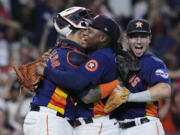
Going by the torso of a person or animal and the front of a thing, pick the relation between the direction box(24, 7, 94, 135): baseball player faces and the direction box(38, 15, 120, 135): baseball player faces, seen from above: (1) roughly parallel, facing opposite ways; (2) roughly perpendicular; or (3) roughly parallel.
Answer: roughly parallel, facing opposite ways

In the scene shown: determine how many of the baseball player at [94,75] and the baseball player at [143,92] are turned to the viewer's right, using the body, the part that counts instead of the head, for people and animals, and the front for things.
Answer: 0

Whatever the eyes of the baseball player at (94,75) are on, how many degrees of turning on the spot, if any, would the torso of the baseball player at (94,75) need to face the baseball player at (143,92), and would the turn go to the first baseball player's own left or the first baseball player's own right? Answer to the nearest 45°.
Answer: approximately 180°

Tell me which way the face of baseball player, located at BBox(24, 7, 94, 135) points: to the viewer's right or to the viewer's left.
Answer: to the viewer's right

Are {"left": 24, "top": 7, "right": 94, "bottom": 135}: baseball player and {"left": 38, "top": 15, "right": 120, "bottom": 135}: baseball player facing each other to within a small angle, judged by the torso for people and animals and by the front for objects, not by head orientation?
yes

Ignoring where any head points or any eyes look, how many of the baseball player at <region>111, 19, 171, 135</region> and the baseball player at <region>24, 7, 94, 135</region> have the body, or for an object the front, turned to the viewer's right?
1

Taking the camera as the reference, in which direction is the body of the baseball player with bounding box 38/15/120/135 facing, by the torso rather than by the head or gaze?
to the viewer's left

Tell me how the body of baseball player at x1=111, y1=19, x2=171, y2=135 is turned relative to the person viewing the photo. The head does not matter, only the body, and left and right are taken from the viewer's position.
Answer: facing the viewer and to the left of the viewer

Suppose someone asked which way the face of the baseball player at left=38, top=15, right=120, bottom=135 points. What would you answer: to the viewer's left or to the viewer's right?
to the viewer's left

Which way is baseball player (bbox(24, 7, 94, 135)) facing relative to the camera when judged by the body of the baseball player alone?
to the viewer's right

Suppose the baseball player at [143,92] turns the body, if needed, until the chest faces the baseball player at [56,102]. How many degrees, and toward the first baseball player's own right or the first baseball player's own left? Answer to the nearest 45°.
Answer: approximately 45° to the first baseball player's own right

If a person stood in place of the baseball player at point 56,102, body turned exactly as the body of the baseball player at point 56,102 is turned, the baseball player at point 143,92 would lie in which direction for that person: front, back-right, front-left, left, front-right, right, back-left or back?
front

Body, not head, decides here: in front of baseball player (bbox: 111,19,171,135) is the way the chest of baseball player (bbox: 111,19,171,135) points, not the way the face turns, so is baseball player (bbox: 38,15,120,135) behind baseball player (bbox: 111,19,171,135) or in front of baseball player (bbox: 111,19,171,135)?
in front
